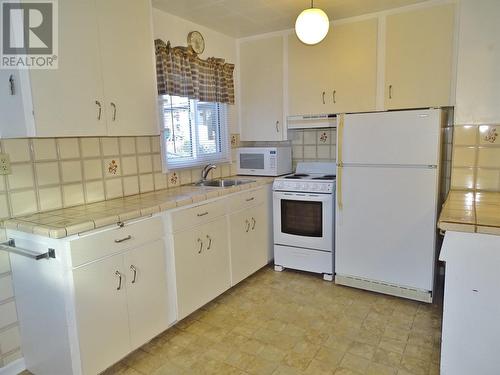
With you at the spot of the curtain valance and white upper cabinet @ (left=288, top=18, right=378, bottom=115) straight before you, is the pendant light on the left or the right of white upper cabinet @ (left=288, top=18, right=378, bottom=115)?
right

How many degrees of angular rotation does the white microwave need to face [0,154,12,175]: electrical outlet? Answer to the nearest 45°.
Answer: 0° — it already faces it

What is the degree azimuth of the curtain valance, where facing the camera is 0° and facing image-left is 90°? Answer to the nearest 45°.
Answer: approximately 315°

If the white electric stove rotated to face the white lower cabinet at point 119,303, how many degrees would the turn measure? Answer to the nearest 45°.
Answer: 0° — it already faces it

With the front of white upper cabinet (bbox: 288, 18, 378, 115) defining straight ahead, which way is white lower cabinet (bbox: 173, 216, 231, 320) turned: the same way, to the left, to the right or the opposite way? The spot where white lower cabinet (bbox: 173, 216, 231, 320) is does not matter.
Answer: to the left

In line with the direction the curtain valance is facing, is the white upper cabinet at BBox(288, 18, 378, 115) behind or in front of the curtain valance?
in front

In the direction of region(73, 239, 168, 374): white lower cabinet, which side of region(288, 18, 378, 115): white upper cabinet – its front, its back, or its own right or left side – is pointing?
front

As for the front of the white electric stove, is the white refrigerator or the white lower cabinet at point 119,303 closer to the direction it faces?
the white lower cabinet

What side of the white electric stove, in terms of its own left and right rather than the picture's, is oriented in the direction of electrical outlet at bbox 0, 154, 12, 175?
front

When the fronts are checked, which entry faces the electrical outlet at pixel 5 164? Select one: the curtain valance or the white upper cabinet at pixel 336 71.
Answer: the white upper cabinet
